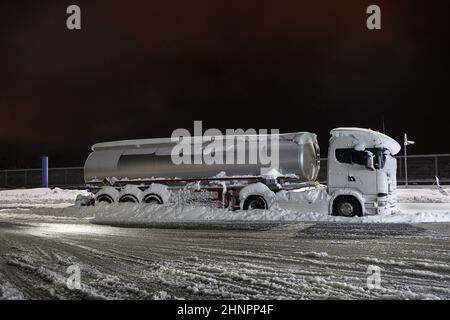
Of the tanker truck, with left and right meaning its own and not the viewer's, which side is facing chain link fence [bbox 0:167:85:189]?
back

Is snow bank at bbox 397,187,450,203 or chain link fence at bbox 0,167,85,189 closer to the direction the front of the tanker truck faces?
the snow bank

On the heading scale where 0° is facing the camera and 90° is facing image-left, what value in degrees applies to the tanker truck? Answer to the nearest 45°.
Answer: approximately 315°

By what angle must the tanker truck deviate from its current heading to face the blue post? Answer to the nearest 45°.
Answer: approximately 180°

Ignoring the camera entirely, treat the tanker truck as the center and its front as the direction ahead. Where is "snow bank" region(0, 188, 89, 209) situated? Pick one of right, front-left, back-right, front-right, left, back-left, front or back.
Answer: back

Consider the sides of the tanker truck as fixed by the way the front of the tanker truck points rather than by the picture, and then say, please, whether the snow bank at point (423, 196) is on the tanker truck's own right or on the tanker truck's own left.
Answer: on the tanker truck's own left

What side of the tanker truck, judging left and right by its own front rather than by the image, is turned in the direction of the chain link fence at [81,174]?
back

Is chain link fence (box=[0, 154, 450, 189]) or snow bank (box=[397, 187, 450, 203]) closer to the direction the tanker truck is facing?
the snow bank
